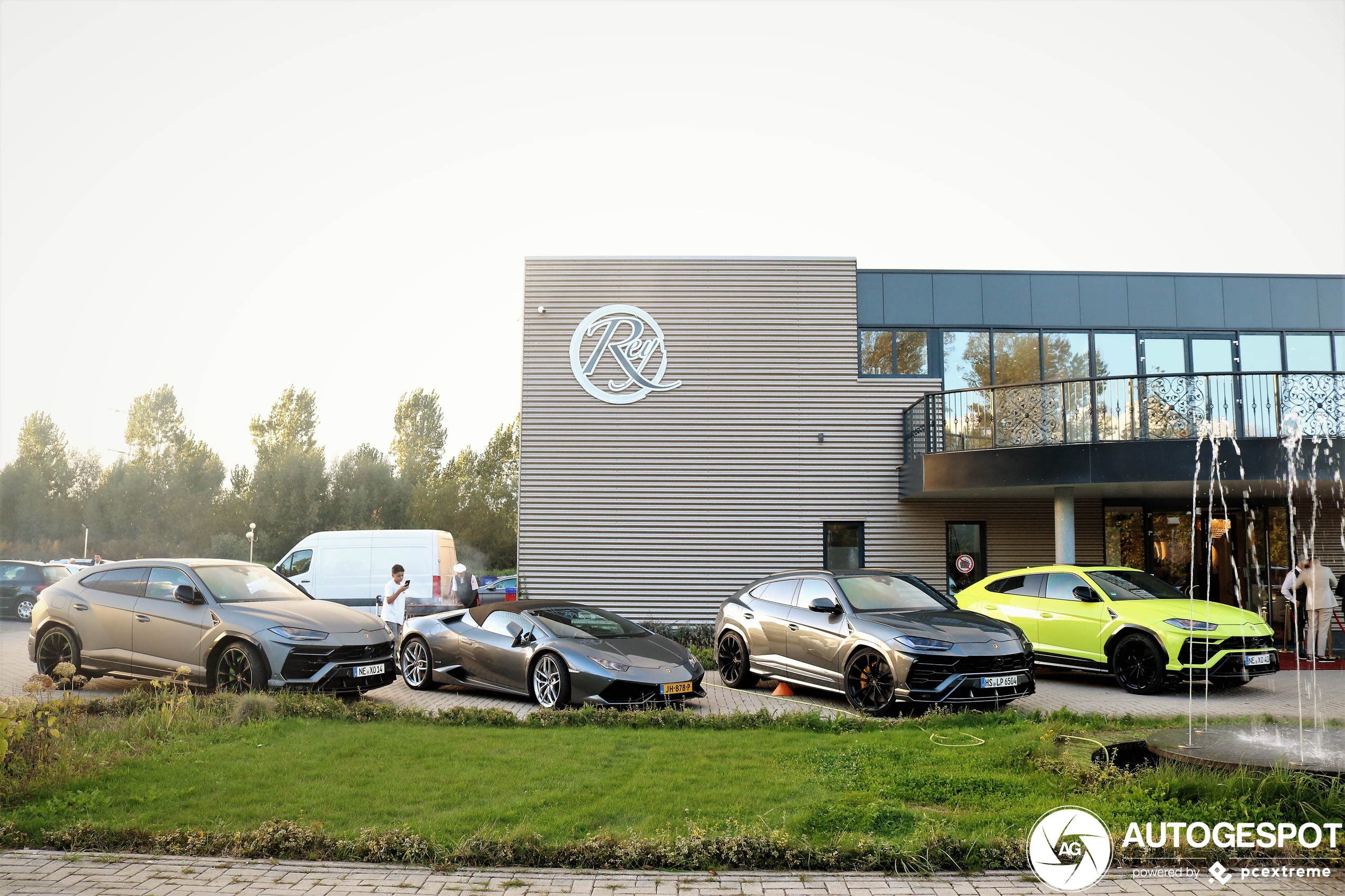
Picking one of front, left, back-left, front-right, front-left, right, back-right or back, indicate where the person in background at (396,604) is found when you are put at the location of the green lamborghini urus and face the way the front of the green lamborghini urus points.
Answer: back-right

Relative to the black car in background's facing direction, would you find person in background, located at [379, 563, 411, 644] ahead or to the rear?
to the rear

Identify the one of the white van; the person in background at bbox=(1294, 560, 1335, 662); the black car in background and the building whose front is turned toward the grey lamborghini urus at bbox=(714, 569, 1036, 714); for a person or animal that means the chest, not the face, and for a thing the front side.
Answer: the building

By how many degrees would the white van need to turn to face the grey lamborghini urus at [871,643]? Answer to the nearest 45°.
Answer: approximately 135° to its left

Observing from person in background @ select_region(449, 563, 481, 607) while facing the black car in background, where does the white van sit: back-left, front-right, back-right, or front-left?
front-right

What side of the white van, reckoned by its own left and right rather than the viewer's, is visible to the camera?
left

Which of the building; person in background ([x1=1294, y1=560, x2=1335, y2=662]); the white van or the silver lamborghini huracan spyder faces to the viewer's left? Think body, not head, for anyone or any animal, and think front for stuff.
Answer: the white van

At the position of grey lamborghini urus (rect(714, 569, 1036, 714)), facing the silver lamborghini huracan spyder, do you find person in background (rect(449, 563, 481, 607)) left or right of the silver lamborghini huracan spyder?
right

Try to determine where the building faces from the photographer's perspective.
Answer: facing the viewer

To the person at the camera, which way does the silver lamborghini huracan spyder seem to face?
facing the viewer and to the right of the viewer

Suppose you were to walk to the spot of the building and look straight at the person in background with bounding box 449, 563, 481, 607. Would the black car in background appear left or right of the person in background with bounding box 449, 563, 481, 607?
right

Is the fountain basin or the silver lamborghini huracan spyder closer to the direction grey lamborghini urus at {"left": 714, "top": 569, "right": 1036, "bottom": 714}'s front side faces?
the fountain basin

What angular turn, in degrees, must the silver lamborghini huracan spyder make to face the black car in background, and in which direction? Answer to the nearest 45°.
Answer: approximately 180°

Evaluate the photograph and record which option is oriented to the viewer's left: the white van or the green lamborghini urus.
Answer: the white van
